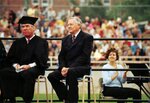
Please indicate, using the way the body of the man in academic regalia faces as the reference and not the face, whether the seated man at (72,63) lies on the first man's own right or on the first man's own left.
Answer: on the first man's own left

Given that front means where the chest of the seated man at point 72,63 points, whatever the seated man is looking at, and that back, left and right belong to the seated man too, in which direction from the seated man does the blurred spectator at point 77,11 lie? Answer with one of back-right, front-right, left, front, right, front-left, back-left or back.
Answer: back-right

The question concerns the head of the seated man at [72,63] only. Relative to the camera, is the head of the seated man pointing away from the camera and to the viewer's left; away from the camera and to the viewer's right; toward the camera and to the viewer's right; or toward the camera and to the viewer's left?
toward the camera and to the viewer's left

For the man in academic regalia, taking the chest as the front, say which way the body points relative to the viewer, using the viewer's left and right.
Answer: facing the viewer and to the left of the viewer

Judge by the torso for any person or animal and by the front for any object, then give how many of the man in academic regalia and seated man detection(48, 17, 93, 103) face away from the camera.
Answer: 0

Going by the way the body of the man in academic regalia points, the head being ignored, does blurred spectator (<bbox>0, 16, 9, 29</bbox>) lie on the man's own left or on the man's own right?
on the man's own right

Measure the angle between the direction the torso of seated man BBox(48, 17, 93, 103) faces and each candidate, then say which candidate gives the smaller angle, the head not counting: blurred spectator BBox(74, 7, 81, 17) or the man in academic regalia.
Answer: the man in academic regalia

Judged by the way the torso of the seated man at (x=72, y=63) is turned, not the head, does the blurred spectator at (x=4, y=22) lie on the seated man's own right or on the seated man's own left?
on the seated man's own right
